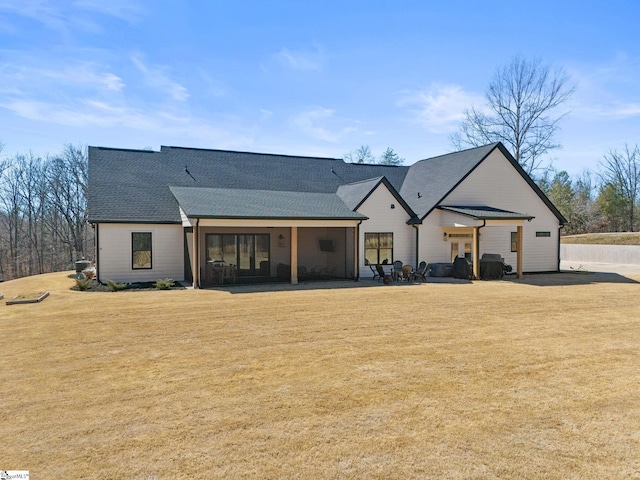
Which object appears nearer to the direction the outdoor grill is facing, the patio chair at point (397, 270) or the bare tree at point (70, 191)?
the patio chair

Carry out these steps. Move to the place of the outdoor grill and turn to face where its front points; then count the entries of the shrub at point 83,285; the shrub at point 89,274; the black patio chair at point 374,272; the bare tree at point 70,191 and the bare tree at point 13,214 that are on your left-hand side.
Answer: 0

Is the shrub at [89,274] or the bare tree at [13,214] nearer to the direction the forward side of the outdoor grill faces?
the shrub

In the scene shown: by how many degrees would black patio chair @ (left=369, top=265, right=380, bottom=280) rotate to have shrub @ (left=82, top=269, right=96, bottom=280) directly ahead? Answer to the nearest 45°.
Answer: approximately 180°

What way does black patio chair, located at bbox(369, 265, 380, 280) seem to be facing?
to the viewer's right

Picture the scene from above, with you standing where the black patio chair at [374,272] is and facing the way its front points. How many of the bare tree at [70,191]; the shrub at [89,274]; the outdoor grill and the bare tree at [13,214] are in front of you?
1

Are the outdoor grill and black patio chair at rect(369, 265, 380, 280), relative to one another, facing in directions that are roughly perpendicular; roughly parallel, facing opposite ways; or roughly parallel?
roughly perpendicular

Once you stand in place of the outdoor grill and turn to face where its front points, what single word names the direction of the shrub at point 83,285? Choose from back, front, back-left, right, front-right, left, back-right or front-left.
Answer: front-right

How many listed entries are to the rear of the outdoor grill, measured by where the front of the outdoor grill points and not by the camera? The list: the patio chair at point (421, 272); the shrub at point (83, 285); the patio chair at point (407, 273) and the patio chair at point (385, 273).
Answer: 0

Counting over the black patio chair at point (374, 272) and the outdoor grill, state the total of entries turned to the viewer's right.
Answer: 1

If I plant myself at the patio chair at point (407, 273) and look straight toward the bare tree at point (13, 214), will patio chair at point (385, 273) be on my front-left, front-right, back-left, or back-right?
front-left

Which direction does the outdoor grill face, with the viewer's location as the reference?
facing the viewer

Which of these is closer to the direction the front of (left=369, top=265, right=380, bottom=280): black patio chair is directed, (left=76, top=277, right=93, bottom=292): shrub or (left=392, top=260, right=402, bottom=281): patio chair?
the patio chair

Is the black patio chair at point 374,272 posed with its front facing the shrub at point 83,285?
no

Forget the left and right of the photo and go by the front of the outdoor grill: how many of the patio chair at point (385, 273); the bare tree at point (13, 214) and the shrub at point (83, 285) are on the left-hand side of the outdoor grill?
0

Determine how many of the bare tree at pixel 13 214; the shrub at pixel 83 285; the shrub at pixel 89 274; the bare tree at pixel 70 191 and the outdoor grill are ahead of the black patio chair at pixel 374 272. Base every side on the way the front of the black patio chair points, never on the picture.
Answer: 1

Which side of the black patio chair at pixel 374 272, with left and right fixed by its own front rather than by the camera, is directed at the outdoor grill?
front
